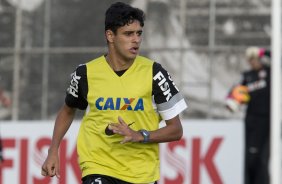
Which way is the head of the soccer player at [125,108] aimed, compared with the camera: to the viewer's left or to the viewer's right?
to the viewer's right

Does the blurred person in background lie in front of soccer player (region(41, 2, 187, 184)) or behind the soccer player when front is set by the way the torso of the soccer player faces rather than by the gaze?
behind

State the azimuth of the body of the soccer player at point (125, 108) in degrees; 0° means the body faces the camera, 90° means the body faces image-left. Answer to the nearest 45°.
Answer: approximately 0°
